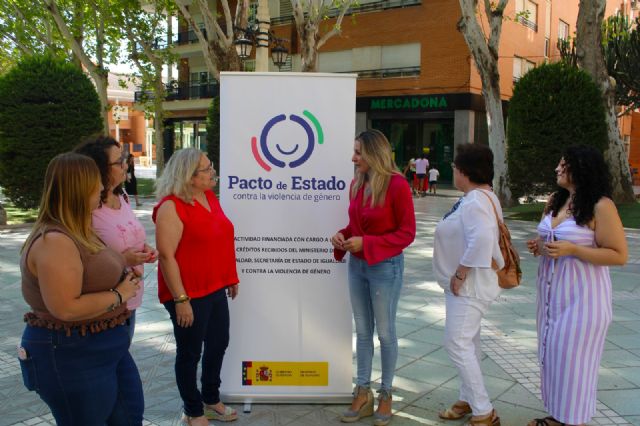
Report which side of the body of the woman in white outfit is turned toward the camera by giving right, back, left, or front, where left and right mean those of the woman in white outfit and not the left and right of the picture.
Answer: left

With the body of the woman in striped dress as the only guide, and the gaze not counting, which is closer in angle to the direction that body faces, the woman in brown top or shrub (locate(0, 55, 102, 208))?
the woman in brown top

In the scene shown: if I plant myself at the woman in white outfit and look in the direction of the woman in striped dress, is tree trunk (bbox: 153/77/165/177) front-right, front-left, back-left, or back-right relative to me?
back-left

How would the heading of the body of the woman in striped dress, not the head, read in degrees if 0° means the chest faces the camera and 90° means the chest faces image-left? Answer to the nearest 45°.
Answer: approximately 45°

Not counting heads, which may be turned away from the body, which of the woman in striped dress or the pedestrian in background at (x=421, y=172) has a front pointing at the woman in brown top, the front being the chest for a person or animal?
the woman in striped dress

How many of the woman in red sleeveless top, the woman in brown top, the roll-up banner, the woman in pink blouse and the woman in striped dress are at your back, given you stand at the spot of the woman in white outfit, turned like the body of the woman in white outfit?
1

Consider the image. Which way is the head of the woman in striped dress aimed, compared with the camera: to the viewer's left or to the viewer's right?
to the viewer's left

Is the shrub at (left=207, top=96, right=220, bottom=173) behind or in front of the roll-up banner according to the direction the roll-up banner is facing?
behind

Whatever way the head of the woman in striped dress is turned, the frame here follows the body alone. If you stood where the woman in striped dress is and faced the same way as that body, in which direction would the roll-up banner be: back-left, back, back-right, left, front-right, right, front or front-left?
front-right

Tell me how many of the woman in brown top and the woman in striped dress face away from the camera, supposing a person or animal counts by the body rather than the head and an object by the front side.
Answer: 0

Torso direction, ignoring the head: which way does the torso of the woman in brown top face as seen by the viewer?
to the viewer's right

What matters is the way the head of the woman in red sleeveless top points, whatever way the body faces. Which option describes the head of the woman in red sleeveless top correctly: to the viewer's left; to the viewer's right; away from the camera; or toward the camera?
to the viewer's right

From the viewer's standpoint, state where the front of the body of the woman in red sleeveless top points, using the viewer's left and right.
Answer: facing the viewer and to the right of the viewer

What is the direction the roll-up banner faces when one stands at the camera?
facing the viewer

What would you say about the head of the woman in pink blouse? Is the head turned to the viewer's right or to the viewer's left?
to the viewer's right
